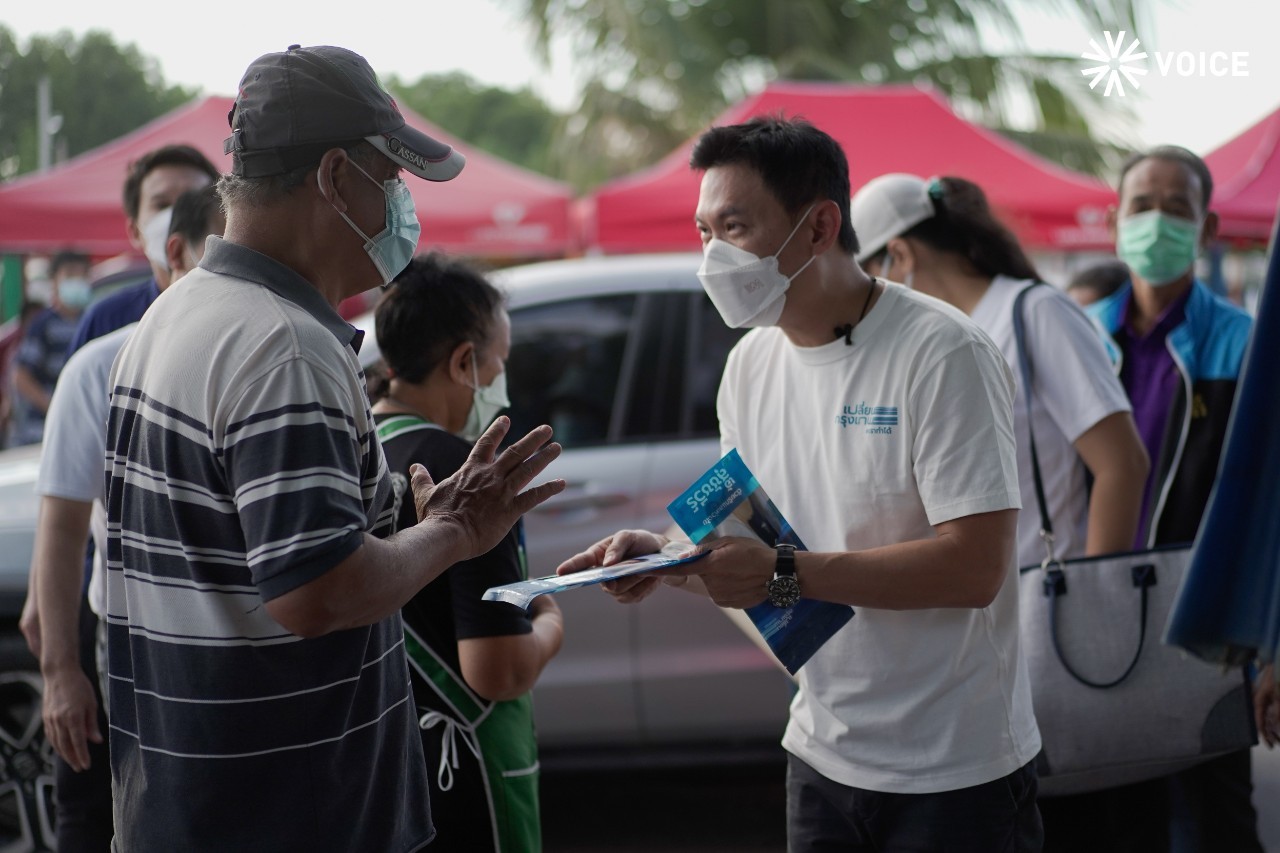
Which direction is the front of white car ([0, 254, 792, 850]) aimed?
to the viewer's left

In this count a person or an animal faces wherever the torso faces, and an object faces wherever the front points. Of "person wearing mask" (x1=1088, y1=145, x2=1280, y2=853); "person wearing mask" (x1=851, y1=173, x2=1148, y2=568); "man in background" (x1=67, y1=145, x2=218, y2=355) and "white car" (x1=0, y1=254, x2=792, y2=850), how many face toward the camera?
2

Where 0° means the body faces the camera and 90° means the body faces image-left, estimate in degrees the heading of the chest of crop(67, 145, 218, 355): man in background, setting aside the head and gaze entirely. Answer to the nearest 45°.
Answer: approximately 0°

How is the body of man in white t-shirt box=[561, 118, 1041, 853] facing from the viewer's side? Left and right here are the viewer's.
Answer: facing the viewer and to the left of the viewer

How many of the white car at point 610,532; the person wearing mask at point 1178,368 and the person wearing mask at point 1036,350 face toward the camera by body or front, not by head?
1

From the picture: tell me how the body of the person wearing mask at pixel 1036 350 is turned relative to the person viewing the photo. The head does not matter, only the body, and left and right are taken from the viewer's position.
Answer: facing to the left of the viewer

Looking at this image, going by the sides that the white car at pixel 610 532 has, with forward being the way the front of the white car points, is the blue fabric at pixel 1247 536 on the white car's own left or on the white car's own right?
on the white car's own left

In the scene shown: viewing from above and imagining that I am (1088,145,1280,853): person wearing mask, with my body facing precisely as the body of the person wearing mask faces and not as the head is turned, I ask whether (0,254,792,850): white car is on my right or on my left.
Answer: on my right

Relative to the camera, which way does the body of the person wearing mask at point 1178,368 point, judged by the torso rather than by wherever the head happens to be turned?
toward the camera

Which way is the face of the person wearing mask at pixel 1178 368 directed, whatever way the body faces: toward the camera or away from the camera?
toward the camera

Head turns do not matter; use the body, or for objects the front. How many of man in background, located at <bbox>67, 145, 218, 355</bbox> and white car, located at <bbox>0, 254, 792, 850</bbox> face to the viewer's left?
1

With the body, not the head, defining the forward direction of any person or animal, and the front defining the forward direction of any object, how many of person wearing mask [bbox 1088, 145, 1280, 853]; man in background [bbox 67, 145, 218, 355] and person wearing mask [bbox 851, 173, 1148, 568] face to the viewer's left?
1

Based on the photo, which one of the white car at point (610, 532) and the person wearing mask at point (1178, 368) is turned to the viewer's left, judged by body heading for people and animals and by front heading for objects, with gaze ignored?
the white car

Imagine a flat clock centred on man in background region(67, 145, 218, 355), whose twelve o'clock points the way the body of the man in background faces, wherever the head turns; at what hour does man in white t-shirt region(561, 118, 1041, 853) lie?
The man in white t-shirt is roughly at 11 o'clock from the man in background.
